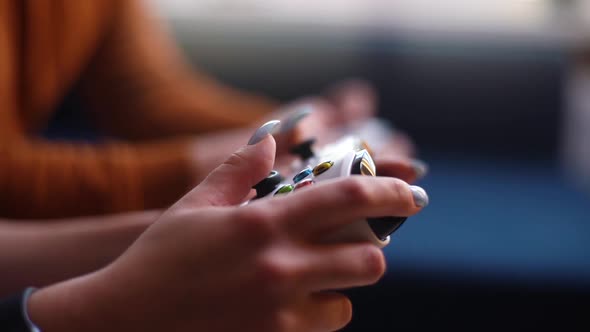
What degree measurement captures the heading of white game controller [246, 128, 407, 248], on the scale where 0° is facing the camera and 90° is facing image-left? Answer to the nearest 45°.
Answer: approximately 270°
